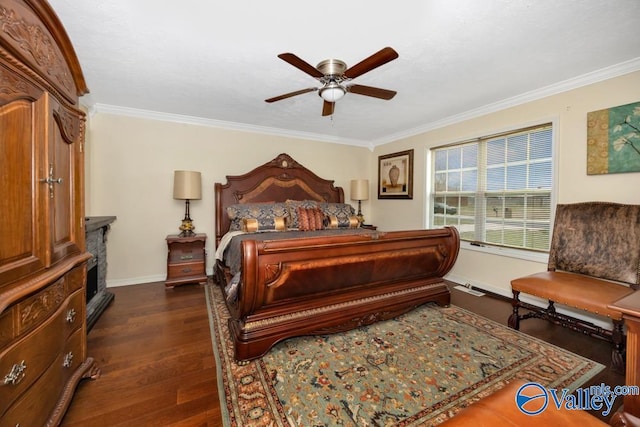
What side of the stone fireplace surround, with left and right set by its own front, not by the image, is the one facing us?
right

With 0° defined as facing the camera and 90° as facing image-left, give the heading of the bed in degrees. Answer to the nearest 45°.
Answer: approximately 315°

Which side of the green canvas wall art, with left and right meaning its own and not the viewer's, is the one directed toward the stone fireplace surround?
front

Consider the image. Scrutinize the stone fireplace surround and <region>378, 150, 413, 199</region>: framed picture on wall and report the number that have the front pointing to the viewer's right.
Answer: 1

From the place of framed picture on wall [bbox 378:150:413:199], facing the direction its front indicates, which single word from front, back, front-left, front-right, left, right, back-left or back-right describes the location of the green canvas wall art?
left

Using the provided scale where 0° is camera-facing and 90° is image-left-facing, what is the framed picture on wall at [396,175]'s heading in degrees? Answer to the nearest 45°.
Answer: approximately 45°

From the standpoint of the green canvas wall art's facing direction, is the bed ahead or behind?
ahead

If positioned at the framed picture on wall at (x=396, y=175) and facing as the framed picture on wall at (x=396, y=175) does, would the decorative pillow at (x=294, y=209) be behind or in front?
in front

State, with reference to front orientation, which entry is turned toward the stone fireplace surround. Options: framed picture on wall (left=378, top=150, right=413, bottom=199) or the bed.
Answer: the framed picture on wall

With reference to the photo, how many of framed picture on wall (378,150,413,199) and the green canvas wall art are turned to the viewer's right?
0

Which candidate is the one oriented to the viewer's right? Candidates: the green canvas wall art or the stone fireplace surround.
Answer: the stone fireplace surround

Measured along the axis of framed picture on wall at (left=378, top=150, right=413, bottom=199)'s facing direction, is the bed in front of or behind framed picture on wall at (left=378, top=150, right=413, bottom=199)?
in front
